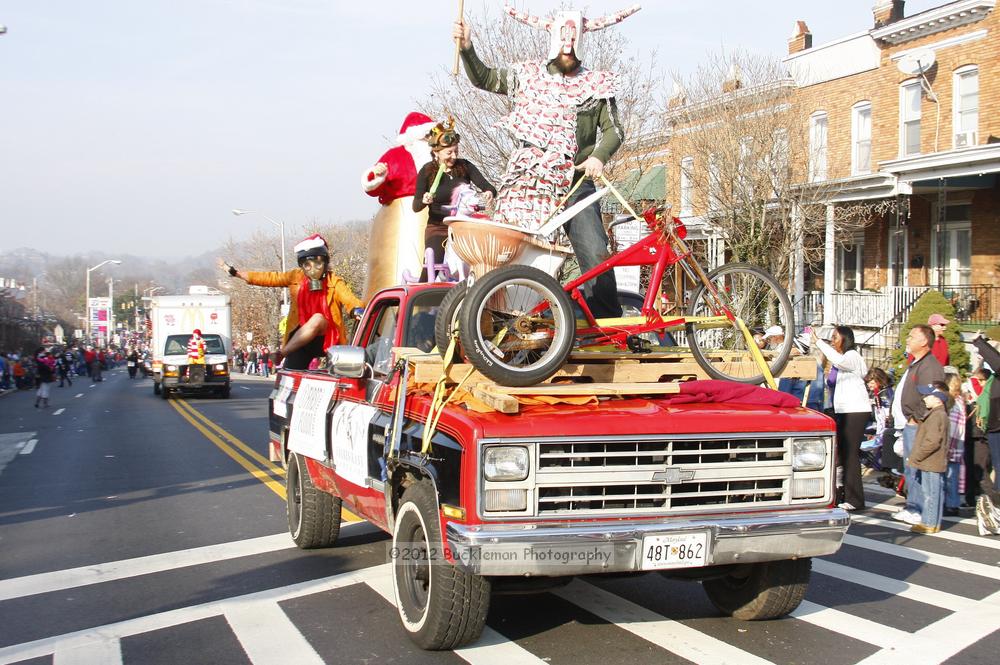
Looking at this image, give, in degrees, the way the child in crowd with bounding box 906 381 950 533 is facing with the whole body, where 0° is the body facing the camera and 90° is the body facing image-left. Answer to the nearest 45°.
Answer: approximately 90°

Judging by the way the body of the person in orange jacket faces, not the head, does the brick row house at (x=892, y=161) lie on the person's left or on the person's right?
on the person's left

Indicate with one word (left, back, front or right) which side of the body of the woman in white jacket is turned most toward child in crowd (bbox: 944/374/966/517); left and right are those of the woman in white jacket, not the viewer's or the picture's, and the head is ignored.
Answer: back

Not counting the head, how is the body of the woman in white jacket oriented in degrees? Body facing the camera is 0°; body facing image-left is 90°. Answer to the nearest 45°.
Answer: approximately 90°

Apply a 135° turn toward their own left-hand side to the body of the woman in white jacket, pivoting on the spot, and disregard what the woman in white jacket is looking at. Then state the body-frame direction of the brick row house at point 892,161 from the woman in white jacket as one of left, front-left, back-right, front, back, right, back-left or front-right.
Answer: back-left

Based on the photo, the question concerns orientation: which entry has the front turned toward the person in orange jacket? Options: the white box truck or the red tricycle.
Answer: the white box truck

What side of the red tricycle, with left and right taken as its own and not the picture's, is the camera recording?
right

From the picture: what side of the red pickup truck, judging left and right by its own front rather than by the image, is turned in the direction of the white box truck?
back

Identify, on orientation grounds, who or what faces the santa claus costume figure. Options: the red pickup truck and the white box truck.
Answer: the white box truck

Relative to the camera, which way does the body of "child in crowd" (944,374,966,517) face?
to the viewer's left

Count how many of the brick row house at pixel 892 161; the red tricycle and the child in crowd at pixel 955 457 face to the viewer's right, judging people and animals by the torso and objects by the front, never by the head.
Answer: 1

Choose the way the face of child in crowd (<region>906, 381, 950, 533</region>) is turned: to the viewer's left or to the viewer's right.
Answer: to the viewer's left

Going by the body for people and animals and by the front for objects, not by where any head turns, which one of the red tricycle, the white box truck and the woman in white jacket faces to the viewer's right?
the red tricycle

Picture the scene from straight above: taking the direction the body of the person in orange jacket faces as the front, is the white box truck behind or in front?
behind
